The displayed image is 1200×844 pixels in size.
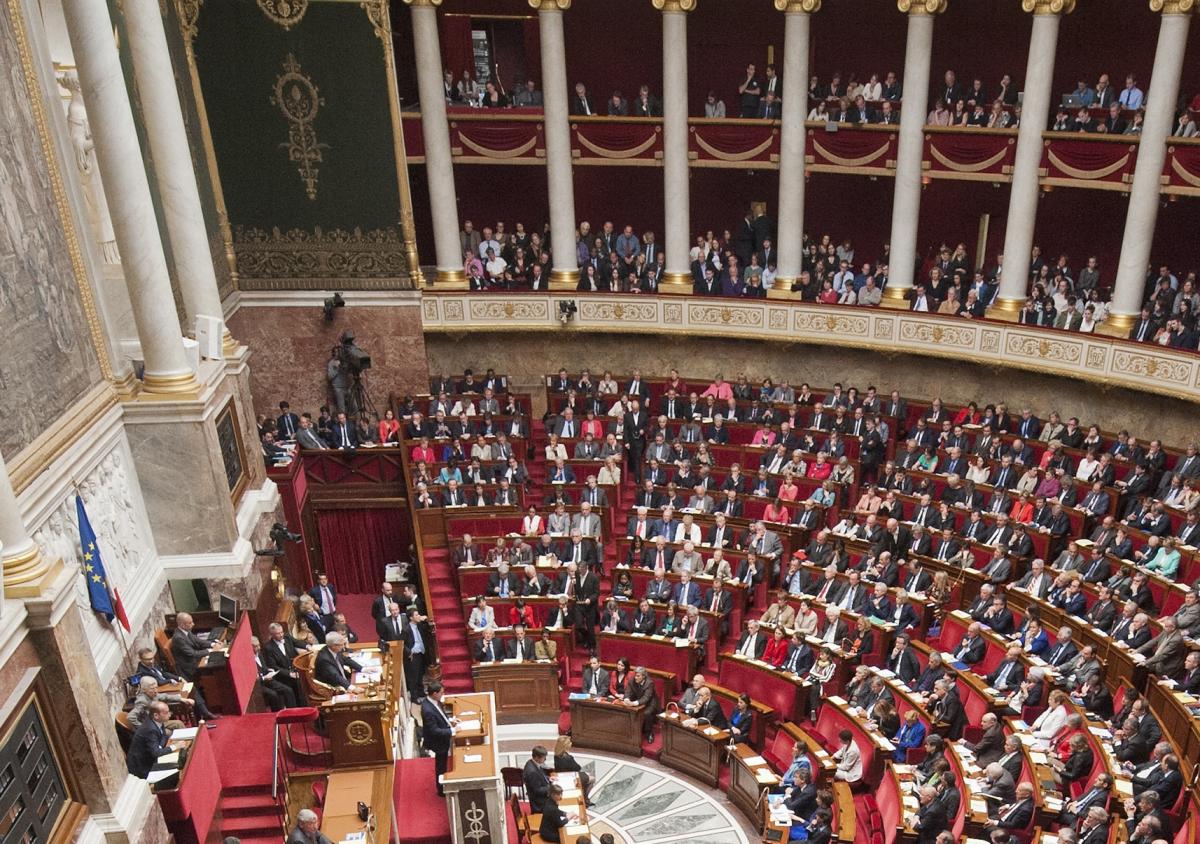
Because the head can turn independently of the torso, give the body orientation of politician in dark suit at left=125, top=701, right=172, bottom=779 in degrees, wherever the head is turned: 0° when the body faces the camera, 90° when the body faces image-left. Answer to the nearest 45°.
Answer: approximately 270°

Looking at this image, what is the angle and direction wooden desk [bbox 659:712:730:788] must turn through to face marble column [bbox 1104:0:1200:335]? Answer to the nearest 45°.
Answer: approximately 180°

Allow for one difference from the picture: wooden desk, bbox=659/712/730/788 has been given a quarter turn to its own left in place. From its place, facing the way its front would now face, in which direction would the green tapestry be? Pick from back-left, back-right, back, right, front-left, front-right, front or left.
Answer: back

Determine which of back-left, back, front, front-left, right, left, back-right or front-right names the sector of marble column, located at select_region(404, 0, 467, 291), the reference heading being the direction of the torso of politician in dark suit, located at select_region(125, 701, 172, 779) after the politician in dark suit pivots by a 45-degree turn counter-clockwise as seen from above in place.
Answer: front

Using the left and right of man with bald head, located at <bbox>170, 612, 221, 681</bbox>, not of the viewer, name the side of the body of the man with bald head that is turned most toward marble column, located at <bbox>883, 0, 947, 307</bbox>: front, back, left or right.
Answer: front

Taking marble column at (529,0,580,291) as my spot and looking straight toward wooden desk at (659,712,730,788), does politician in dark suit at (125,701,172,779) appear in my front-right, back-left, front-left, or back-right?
front-right

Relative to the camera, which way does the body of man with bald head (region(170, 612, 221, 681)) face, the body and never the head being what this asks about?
to the viewer's right

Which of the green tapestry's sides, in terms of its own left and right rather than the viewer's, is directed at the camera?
front

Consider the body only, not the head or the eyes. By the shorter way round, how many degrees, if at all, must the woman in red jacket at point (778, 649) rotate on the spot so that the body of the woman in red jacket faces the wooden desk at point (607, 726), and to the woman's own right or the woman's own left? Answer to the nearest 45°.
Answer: approximately 45° to the woman's own right

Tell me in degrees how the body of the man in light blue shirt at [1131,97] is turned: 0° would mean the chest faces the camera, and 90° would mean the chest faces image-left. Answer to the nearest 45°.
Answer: approximately 45°

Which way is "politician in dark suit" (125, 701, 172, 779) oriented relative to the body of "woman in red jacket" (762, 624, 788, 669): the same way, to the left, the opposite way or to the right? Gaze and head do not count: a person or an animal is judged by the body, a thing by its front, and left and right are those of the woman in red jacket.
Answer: the opposite way
